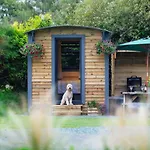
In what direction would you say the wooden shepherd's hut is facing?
toward the camera

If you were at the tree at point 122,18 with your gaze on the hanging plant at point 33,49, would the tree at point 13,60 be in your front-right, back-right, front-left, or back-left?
front-right

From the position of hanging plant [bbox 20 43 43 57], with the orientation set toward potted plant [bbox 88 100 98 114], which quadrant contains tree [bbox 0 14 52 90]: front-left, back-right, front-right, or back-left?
back-left

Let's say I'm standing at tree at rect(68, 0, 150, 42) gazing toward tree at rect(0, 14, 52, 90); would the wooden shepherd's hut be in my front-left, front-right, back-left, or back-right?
front-left
